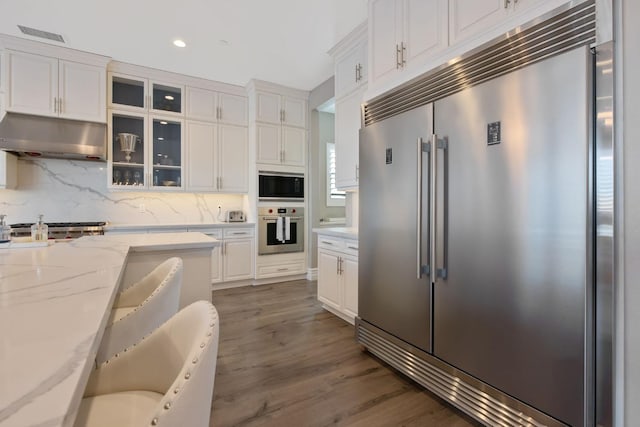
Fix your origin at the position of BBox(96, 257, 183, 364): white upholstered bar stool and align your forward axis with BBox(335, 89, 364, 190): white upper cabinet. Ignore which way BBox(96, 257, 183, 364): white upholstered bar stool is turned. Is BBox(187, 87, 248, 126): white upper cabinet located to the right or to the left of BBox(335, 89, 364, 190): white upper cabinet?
left

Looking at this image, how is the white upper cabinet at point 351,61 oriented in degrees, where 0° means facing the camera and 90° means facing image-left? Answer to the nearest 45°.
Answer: approximately 45°

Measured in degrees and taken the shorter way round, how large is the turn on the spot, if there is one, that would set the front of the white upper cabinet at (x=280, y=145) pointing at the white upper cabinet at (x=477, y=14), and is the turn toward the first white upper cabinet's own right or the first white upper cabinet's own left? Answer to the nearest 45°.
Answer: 0° — it already faces it

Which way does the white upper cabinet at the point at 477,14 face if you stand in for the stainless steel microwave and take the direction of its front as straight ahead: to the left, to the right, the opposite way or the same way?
to the right

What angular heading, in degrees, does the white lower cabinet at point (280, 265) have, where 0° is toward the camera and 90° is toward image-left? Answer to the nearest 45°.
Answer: approximately 0°

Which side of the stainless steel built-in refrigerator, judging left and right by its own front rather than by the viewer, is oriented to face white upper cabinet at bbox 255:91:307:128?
right

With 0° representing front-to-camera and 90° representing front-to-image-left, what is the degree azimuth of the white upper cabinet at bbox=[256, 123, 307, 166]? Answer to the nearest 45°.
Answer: approximately 0°

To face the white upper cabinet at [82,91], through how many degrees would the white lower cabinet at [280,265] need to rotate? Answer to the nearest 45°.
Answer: approximately 90° to its right
